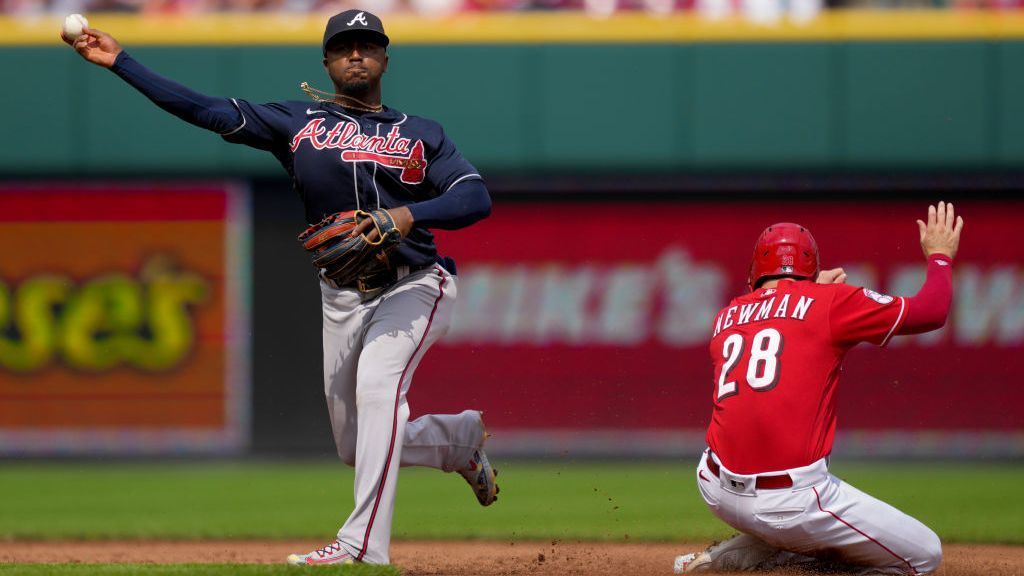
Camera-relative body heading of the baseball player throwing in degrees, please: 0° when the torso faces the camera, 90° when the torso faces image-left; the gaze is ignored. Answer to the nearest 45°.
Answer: approximately 0°
